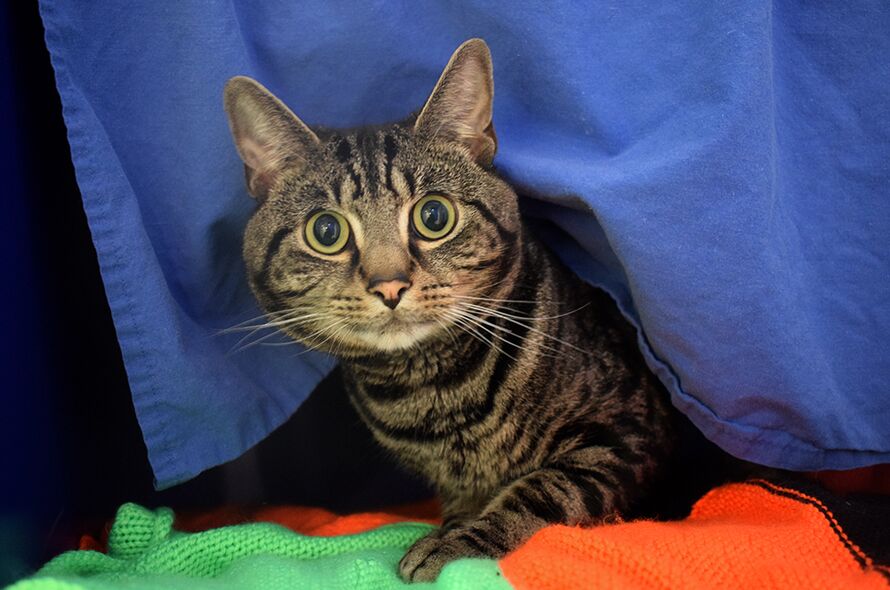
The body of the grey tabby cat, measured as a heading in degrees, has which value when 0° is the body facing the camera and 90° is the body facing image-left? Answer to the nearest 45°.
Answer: approximately 45°
